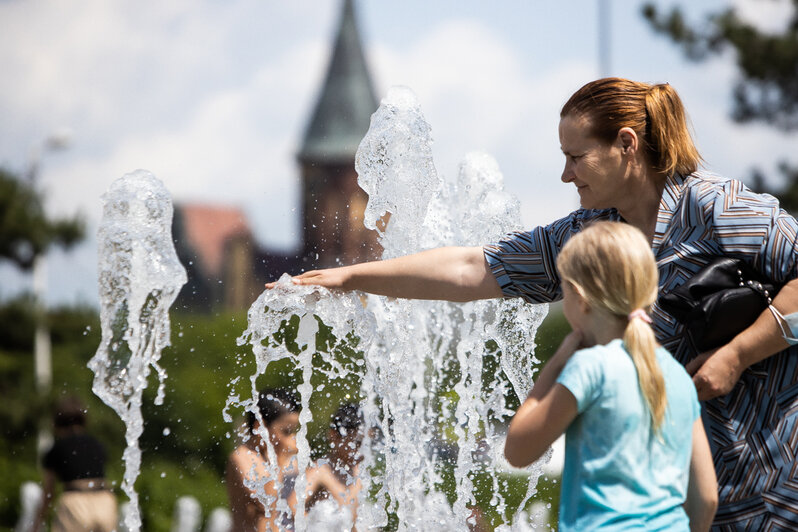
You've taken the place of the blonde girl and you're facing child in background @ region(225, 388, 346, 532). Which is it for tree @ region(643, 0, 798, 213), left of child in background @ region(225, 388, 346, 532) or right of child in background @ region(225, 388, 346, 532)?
right

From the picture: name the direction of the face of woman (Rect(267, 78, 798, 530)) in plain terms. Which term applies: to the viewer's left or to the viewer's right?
to the viewer's left

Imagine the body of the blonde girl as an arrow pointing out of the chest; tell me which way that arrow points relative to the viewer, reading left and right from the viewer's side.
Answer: facing away from the viewer and to the left of the viewer

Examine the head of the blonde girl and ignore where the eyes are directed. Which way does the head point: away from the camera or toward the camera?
away from the camera

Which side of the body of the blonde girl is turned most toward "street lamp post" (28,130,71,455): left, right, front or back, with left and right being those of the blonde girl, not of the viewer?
front

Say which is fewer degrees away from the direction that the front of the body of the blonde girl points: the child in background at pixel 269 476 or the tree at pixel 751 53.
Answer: the child in background

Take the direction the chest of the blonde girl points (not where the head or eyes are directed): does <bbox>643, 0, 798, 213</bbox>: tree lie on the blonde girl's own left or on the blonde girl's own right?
on the blonde girl's own right

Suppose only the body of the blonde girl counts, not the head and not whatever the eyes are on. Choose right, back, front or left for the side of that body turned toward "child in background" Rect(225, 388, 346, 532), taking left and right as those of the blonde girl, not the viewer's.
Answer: front

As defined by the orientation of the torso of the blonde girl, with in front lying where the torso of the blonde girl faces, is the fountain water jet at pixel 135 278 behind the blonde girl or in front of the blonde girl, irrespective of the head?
in front
